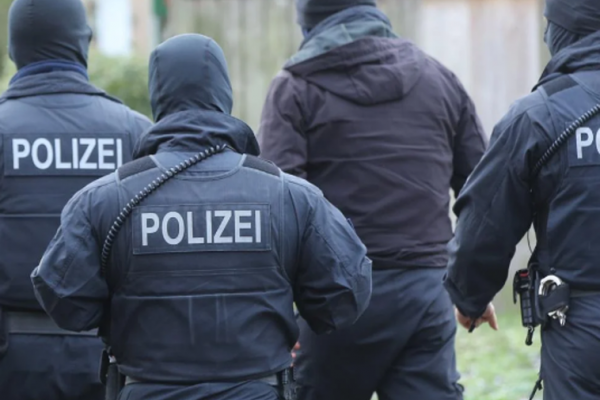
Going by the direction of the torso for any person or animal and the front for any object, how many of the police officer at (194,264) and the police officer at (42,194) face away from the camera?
2

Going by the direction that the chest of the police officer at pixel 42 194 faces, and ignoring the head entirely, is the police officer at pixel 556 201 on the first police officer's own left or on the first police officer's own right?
on the first police officer's own right

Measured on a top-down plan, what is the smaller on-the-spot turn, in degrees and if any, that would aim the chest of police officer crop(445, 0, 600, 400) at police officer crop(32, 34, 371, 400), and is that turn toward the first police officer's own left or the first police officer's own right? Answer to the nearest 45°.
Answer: approximately 90° to the first police officer's own left

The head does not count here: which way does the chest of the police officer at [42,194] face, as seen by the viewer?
away from the camera

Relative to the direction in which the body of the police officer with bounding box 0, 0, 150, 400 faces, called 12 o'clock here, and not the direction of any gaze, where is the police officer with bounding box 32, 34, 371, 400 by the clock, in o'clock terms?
the police officer with bounding box 32, 34, 371, 400 is roughly at 5 o'clock from the police officer with bounding box 0, 0, 150, 400.

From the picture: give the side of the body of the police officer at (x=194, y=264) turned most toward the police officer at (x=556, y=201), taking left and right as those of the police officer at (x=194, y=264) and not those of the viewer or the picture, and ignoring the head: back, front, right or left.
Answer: right

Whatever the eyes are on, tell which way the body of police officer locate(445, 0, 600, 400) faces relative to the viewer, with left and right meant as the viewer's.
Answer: facing away from the viewer and to the left of the viewer

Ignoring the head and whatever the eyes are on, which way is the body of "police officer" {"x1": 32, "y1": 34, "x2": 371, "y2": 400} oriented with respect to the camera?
away from the camera

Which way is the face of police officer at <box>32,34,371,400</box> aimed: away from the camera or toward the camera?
away from the camera
